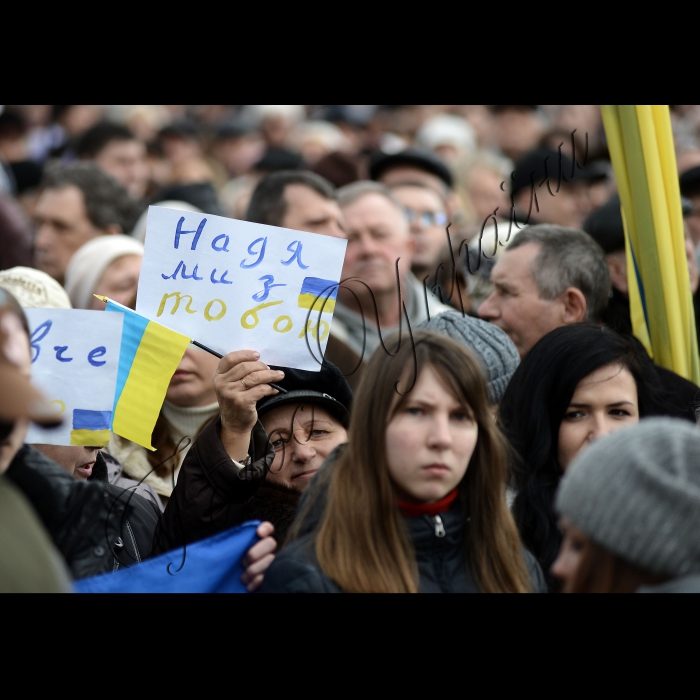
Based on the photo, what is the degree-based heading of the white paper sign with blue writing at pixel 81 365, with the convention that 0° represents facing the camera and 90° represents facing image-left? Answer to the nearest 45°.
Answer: approximately 0°

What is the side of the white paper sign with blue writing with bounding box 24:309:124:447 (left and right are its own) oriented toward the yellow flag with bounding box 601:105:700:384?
left
